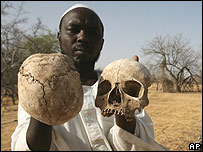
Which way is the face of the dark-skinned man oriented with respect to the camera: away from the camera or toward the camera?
toward the camera

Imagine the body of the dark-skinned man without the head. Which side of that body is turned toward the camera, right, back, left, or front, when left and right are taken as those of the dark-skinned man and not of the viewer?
front
